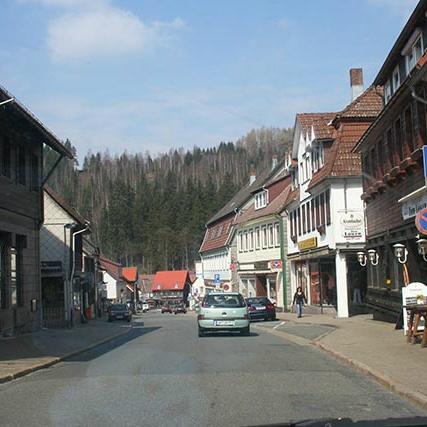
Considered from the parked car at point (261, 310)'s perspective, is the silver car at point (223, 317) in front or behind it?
behind

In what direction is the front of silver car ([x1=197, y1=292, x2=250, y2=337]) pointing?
away from the camera

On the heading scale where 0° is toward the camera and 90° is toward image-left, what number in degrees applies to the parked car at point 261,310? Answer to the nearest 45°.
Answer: approximately 180°

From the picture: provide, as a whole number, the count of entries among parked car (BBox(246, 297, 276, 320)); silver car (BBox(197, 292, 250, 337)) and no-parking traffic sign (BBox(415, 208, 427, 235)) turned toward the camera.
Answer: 1

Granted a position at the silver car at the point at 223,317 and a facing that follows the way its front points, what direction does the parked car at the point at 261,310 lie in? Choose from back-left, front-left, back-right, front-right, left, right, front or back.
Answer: front

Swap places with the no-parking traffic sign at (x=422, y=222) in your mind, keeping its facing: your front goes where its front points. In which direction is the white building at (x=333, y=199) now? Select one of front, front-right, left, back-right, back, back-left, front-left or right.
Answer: back

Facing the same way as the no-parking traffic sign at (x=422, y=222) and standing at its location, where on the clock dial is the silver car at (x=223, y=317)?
The silver car is roughly at 5 o'clock from the no-parking traffic sign.

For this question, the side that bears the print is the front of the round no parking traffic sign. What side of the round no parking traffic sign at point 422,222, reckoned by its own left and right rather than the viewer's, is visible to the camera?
front

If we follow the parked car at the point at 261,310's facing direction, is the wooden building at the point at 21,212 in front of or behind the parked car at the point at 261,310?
behind

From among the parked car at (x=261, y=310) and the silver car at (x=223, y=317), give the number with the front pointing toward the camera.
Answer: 0

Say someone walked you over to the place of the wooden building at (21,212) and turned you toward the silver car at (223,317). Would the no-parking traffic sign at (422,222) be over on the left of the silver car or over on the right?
right

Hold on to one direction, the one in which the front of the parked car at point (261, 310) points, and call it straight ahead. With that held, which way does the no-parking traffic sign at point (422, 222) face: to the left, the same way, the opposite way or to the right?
the opposite way

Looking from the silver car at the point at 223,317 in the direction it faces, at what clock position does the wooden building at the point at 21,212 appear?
The wooden building is roughly at 9 o'clock from the silver car.

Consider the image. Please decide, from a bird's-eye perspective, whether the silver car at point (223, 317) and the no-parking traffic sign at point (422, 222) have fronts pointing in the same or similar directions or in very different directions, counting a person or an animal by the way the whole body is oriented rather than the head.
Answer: very different directions
